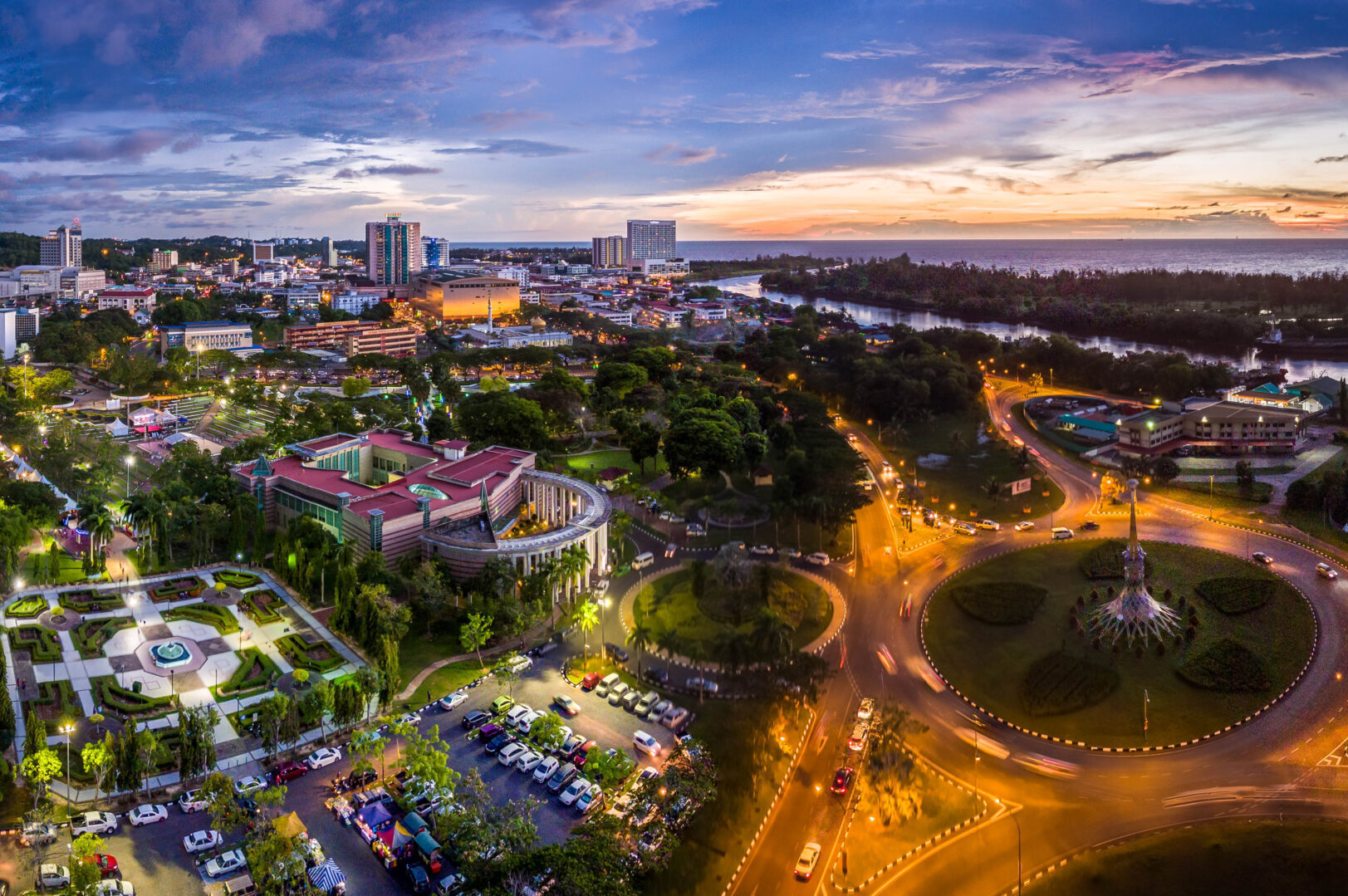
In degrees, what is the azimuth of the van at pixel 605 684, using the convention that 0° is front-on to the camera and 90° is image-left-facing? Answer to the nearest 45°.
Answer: approximately 45°

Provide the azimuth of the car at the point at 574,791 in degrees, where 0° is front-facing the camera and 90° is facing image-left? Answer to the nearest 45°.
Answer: approximately 45°

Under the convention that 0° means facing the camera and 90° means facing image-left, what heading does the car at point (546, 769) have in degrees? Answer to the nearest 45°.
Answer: approximately 45°

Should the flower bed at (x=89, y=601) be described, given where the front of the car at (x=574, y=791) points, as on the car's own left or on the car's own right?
on the car's own right

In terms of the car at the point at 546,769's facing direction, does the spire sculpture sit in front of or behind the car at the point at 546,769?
behind
